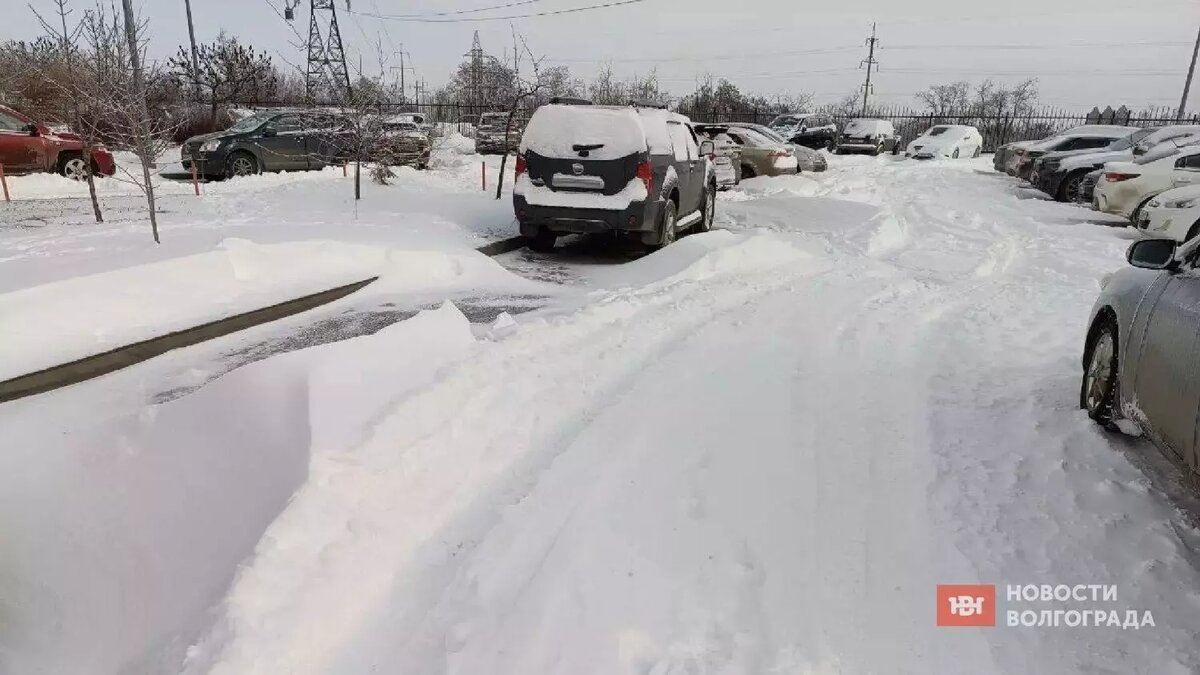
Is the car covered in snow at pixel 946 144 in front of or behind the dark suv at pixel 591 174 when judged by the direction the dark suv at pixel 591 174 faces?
in front

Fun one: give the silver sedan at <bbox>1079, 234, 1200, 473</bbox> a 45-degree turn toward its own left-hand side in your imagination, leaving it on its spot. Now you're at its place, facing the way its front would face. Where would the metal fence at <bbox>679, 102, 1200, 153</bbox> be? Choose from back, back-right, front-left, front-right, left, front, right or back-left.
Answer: right

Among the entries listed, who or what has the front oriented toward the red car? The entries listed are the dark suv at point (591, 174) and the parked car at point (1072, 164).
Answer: the parked car

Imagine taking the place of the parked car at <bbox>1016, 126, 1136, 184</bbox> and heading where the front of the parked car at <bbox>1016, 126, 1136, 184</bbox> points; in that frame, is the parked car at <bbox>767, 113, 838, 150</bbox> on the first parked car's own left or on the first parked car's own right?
on the first parked car's own right

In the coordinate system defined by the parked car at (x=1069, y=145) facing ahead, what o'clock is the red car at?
The red car is roughly at 12 o'clock from the parked car.

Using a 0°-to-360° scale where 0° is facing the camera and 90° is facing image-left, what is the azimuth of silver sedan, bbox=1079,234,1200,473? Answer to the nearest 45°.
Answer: approximately 135°

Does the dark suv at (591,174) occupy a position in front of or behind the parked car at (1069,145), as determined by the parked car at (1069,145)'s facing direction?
in front

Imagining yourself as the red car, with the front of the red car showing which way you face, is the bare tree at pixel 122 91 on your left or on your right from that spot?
on your right

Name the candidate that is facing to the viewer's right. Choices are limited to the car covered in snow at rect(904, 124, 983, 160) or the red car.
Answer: the red car

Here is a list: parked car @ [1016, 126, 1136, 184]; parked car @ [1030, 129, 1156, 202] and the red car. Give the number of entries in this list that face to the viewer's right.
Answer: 1

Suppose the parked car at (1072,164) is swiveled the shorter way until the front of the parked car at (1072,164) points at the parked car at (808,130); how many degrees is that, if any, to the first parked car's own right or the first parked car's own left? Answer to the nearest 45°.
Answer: approximately 90° to the first parked car's own right

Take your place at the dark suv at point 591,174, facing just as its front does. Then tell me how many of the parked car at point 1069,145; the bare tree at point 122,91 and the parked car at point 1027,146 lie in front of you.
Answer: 2

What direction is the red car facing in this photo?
to the viewer's right
